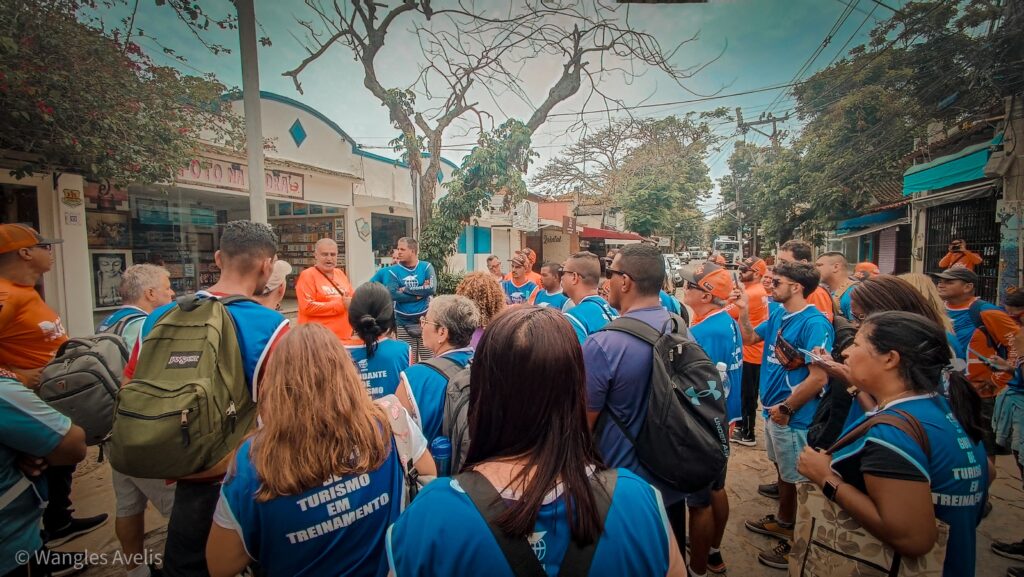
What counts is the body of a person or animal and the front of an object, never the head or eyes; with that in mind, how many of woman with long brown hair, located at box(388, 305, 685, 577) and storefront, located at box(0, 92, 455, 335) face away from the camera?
1

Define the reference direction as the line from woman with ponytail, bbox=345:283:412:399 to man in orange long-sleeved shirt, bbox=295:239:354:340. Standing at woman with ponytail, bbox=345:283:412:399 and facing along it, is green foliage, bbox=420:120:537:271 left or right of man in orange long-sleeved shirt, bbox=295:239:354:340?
right

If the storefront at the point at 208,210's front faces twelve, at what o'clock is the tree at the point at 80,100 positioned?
The tree is roughly at 2 o'clock from the storefront.

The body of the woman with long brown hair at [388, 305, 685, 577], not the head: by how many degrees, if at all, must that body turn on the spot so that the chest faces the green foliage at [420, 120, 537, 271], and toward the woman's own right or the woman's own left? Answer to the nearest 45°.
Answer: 0° — they already face it

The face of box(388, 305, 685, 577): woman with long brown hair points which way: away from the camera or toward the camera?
away from the camera

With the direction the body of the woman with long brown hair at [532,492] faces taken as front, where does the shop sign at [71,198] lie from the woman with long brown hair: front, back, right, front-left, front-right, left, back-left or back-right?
front-left

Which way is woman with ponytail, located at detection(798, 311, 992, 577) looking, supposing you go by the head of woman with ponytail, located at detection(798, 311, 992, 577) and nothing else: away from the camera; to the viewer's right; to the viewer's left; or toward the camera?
to the viewer's left

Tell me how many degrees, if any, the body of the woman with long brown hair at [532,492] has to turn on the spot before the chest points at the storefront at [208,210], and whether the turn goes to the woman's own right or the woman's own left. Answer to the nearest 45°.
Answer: approximately 45° to the woman's own left

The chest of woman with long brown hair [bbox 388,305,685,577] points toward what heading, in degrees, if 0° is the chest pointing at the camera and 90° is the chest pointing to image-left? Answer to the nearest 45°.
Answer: approximately 180°

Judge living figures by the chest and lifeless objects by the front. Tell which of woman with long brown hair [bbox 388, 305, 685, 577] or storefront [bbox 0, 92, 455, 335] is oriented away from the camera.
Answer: the woman with long brown hair
